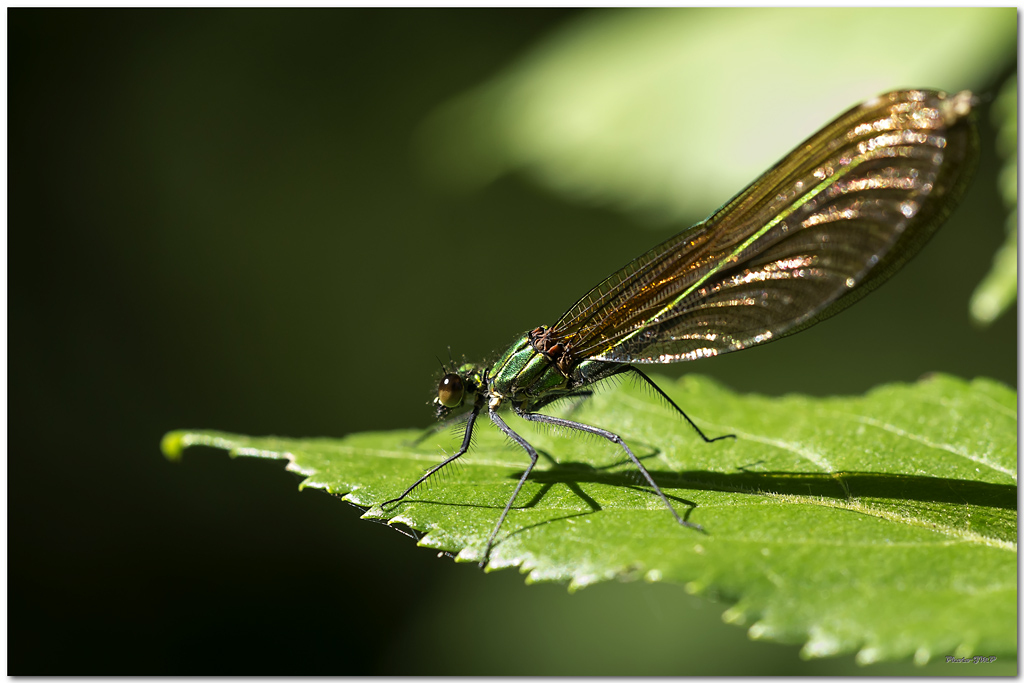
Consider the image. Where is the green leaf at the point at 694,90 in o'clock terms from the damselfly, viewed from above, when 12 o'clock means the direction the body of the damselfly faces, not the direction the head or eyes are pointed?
The green leaf is roughly at 3 o'clock from the damselfly.

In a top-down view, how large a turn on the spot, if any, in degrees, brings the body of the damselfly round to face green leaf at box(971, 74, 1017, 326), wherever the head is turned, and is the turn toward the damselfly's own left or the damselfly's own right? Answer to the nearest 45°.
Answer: approximately 180°

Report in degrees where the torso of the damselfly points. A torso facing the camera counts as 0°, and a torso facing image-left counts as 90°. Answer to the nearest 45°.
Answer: approximately 90°
